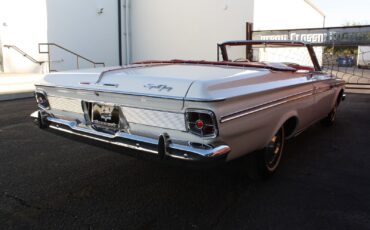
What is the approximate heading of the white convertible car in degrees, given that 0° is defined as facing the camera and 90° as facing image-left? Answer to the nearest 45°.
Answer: approximately 225°
